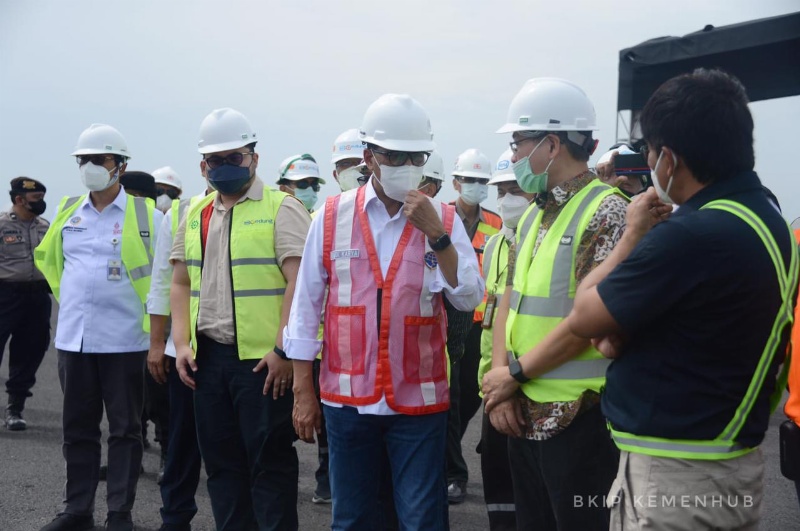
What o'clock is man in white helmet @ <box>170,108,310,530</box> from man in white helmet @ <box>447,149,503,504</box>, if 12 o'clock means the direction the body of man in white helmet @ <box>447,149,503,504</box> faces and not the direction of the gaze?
man in white helmet @ <box>170,108,310,530</box> is roughly at 1 o'clock from man in white helmet @ <box>447,149,503,504</box>.

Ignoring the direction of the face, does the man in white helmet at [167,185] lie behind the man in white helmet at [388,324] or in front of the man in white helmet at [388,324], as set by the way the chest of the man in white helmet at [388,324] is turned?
behind

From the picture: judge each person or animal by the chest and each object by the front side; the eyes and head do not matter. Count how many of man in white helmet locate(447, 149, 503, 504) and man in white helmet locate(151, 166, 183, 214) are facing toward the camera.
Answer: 2

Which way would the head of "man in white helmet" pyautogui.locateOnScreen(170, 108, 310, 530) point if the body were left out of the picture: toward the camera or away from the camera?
toward the camera

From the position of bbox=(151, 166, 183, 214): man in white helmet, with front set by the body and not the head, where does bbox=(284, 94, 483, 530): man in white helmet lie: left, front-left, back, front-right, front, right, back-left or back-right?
front

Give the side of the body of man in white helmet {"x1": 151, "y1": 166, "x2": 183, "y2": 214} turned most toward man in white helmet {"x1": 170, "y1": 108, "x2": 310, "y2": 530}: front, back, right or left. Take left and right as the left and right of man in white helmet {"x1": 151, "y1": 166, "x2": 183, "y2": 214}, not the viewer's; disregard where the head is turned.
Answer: front

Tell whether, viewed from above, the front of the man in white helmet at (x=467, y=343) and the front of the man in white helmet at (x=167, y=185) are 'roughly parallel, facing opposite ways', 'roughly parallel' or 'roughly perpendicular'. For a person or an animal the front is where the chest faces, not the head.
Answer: roughly parallel

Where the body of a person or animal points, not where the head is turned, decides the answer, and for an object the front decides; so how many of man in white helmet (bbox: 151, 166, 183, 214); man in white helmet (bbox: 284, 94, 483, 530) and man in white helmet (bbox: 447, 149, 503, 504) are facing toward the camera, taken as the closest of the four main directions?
3

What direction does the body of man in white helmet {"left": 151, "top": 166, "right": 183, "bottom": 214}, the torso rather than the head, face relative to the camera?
toward the camera

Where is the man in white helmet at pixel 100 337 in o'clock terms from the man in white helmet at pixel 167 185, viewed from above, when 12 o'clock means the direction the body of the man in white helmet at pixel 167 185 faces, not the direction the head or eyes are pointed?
the man in white helmet at pixel 100 337 is roughly at 12 o'clock from the man in white helmet at pixel 167 185.
